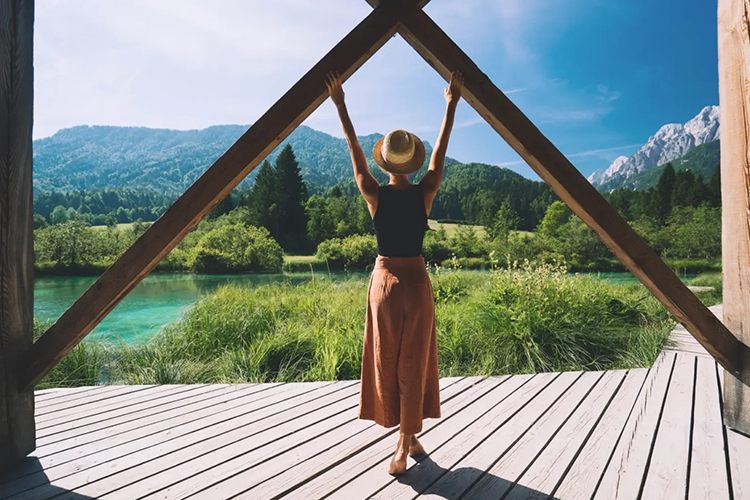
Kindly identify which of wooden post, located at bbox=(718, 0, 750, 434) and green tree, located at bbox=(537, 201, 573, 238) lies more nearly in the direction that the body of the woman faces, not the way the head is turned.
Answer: the green tree

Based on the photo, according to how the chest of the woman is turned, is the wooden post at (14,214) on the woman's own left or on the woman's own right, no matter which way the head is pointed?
on the woman's own left

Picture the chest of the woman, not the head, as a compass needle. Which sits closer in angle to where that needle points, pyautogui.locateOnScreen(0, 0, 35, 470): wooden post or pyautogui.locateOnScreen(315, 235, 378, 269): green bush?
the green bush

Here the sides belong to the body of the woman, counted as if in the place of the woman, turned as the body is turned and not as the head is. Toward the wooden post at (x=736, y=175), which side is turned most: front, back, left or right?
right

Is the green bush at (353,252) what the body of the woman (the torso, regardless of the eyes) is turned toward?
yes

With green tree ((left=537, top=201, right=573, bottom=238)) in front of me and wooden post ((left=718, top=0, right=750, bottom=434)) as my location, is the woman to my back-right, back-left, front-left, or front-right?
back-left

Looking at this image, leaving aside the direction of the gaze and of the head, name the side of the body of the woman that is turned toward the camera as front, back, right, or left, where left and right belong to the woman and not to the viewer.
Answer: back

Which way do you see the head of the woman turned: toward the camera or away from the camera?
away from the camera
